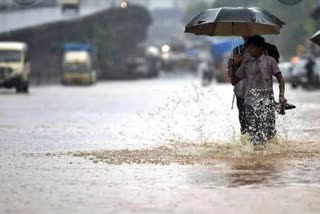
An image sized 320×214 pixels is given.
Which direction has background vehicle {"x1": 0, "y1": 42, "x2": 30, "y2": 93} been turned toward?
toward the camera

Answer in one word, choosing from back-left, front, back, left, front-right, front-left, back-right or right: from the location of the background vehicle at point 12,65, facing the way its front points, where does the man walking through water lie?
front
